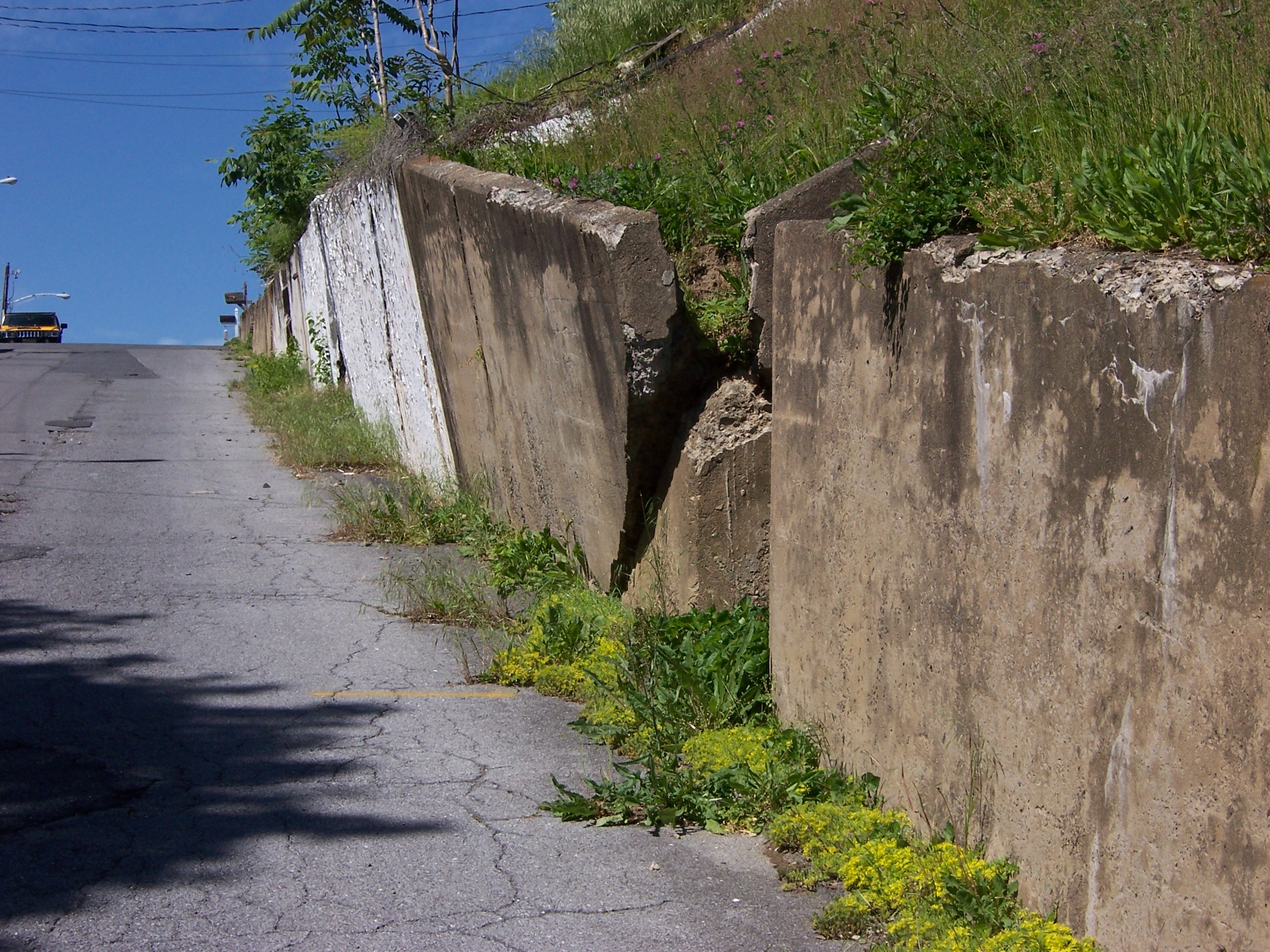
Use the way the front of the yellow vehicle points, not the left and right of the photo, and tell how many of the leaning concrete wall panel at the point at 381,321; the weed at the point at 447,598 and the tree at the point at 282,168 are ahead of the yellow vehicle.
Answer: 3

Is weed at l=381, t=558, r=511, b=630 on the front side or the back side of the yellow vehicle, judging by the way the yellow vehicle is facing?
on the front side

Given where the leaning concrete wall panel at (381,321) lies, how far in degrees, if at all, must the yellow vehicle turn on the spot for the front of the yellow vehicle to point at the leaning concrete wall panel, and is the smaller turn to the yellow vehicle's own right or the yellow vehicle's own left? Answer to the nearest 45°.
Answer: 0° — it already faces it

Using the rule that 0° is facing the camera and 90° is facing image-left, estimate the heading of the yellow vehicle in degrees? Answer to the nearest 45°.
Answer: approximately 0°

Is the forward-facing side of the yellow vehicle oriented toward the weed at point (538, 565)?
yes

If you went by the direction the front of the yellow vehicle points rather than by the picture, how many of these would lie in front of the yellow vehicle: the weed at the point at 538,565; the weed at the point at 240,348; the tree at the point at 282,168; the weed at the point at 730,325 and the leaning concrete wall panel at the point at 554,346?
5

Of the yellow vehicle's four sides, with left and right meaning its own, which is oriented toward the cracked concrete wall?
front

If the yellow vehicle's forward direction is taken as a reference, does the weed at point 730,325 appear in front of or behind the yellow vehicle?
in front
